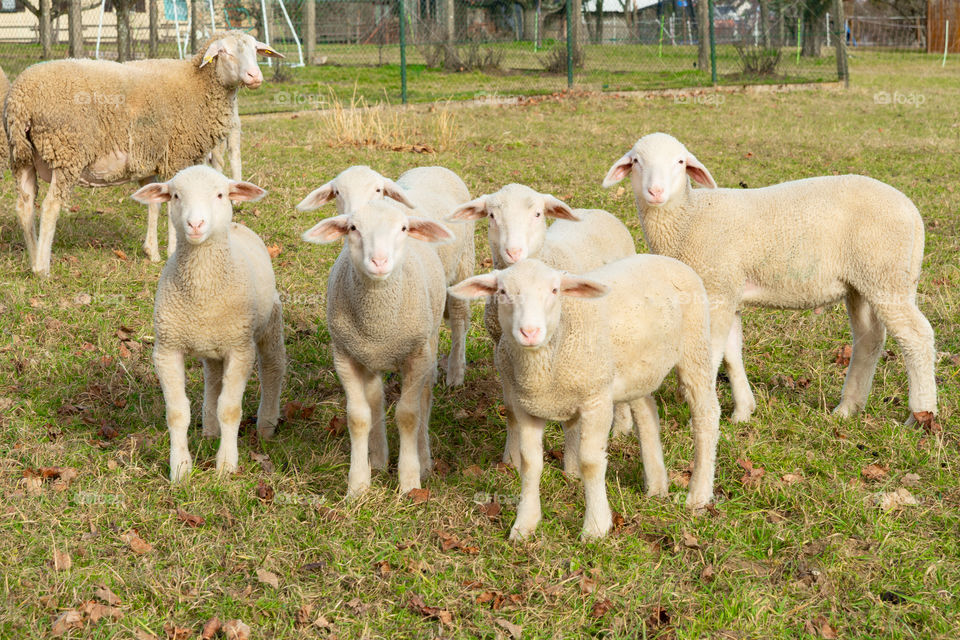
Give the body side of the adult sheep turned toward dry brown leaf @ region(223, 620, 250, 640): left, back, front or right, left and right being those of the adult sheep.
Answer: right

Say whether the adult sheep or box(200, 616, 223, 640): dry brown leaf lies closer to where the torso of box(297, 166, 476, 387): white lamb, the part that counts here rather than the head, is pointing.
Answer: the dry brown leaf

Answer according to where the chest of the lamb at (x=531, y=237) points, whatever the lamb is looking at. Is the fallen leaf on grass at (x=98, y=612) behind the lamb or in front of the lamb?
in front

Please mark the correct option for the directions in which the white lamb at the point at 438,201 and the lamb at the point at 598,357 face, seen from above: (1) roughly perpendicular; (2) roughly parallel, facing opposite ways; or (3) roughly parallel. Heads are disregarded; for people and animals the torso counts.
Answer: roughly parallel

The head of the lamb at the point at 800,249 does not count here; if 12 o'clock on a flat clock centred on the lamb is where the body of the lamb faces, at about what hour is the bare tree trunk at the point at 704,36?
The bare tree trunk is roughly at 3 o'clock from the lamb.

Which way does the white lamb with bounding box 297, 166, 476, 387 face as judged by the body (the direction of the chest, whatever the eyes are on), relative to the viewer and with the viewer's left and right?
facing the viewer and to the left of the viewer

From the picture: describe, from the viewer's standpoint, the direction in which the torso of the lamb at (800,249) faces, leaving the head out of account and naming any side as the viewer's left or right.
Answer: facing to the left of the viewer

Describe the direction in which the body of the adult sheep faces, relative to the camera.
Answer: to the viewer's right

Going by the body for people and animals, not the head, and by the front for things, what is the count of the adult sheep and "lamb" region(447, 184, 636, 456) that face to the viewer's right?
1

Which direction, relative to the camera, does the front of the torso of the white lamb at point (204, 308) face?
toward the camera
